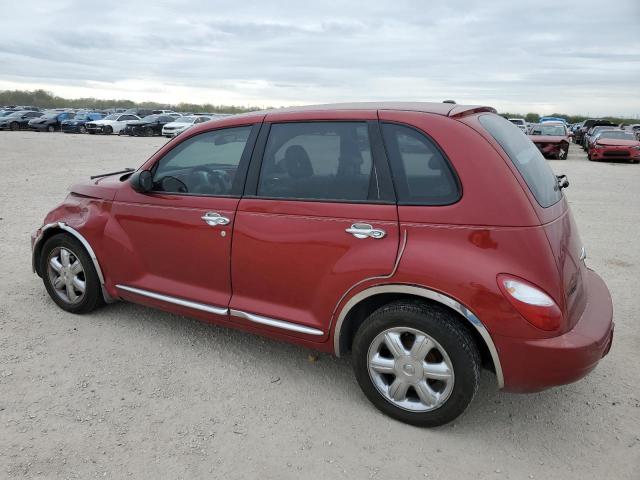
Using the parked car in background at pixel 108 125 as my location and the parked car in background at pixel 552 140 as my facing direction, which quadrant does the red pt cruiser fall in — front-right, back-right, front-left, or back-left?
front-right

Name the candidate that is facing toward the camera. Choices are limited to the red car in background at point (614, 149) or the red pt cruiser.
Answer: the red car in background

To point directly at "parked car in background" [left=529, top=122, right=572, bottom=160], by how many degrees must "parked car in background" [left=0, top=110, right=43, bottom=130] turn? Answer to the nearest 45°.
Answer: approximately 90° to its left

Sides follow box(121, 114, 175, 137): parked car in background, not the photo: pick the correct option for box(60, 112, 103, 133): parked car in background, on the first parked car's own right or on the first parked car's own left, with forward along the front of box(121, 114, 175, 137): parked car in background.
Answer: on the first parked car's own right

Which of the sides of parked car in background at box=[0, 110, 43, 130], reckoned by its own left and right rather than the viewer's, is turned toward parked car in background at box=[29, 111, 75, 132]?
left

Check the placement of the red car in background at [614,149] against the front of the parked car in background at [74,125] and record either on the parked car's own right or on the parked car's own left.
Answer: on the parked car's own left

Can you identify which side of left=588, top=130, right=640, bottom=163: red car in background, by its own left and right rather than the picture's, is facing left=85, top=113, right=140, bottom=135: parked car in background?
right

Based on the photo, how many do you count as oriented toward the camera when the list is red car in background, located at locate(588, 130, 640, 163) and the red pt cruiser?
1

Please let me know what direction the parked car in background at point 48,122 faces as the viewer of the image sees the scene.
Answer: facing the viewer and to the left of the viewer

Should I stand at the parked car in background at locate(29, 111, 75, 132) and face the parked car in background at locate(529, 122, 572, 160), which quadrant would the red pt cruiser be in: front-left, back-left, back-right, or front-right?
front-right

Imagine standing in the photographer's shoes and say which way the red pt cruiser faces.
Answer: facing away from the viewer and to the left of the viewer

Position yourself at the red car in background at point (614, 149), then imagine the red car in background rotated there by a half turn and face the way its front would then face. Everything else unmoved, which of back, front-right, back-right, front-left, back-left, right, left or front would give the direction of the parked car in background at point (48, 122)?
left

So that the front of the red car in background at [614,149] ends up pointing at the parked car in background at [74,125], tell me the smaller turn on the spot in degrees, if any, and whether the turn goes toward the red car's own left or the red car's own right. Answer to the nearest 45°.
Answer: approximately 90° to the red car's own right

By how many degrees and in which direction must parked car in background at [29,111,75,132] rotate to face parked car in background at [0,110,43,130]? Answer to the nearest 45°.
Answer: approximately 90° to its right

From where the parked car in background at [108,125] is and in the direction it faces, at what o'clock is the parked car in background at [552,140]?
the parked car in background at [552,140] is roughly at 9 o'clock from the parked car in background at [108,125].

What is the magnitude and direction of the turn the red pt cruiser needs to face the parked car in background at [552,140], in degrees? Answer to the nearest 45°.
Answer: approximately 90° to its right

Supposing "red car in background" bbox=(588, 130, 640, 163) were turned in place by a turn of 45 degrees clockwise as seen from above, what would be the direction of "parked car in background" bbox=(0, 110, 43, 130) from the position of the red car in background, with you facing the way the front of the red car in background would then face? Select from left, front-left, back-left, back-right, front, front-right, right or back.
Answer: front-right
